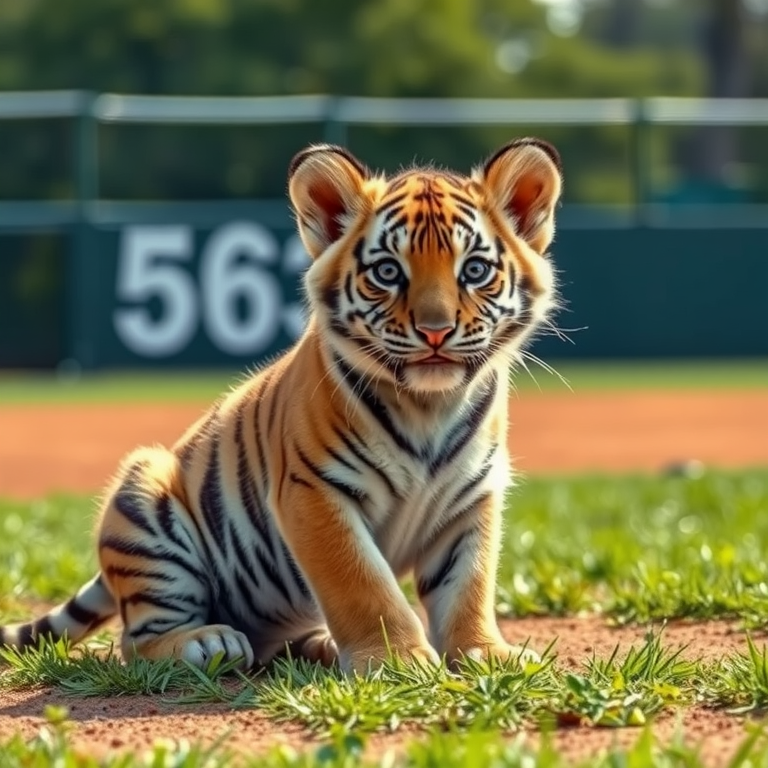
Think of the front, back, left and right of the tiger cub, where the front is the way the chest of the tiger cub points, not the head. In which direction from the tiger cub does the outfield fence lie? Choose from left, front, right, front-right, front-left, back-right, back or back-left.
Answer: back-left

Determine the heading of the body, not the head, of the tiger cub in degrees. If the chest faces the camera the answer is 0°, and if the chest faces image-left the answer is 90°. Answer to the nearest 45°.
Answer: approximately 315°
